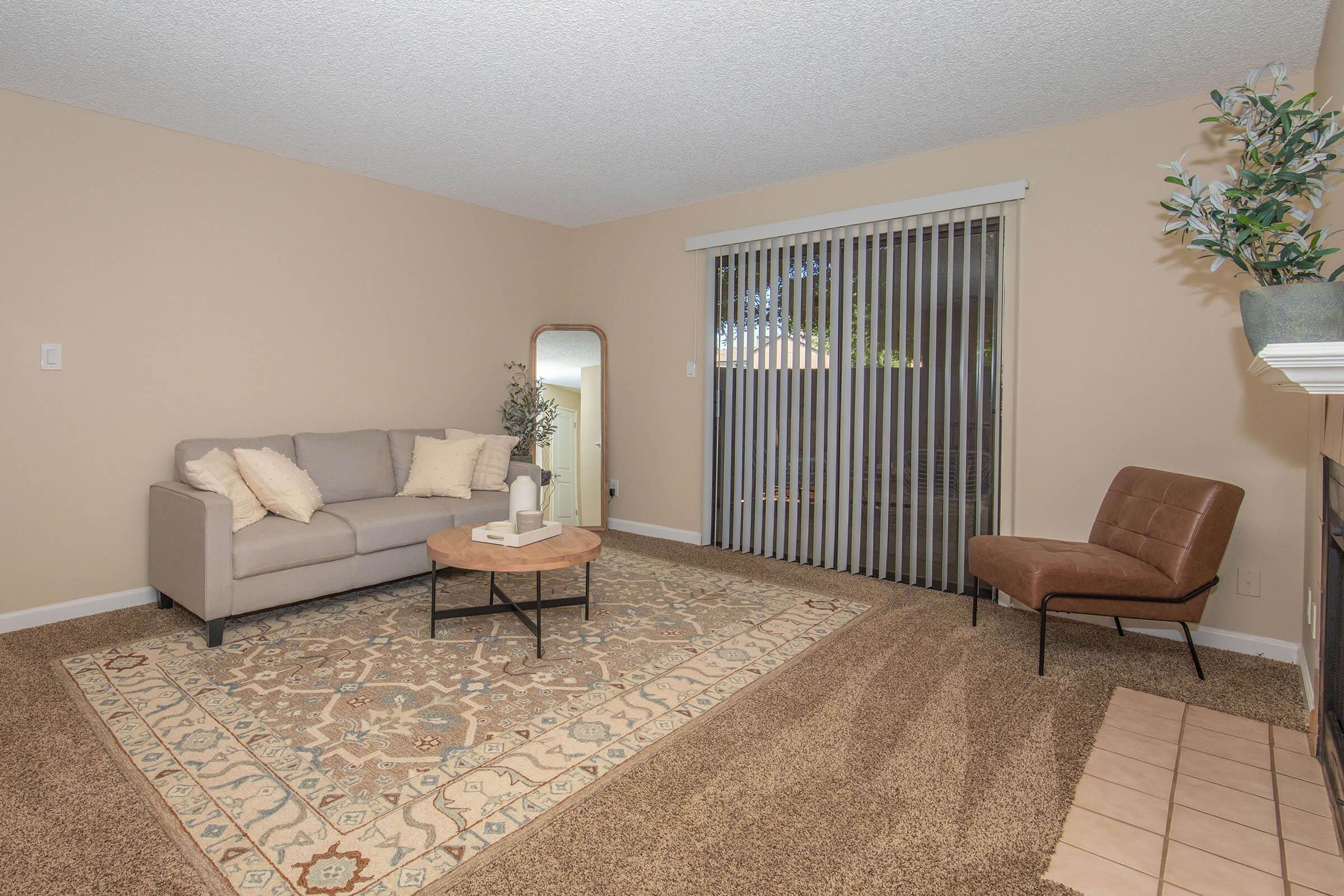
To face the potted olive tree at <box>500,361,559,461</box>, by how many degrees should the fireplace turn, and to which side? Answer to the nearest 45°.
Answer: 0° — it already faces it

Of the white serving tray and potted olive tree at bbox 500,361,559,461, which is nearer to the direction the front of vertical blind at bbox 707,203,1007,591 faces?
the white serving tray

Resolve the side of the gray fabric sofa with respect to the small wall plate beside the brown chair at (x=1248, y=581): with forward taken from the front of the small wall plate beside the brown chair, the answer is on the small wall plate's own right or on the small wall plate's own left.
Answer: on the small wall plate's own right

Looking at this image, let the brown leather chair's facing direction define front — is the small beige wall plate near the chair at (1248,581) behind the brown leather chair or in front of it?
behind

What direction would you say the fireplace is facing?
to the viewer's left

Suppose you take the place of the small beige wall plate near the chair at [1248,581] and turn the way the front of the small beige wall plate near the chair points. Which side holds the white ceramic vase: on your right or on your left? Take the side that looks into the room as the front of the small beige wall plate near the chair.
on your right

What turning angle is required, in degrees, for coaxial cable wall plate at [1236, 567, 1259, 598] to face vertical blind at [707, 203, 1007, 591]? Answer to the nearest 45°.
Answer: approximately 90° to its right

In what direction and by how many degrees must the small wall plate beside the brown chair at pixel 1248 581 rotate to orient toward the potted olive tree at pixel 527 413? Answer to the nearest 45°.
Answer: approximately 90° to its right

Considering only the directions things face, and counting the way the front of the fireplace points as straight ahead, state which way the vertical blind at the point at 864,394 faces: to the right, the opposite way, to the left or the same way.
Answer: to the left

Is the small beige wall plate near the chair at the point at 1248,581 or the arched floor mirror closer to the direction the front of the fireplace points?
the arched floor mirror
